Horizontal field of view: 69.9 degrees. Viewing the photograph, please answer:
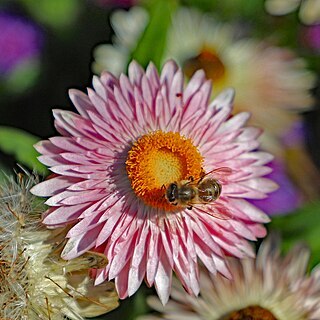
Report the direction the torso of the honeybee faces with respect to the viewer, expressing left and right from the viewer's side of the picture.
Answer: facing to the left of the viewer

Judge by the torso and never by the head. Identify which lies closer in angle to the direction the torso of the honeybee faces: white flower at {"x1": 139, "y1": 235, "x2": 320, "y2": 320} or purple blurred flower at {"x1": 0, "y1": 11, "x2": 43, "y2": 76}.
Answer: the purple blurred flower
